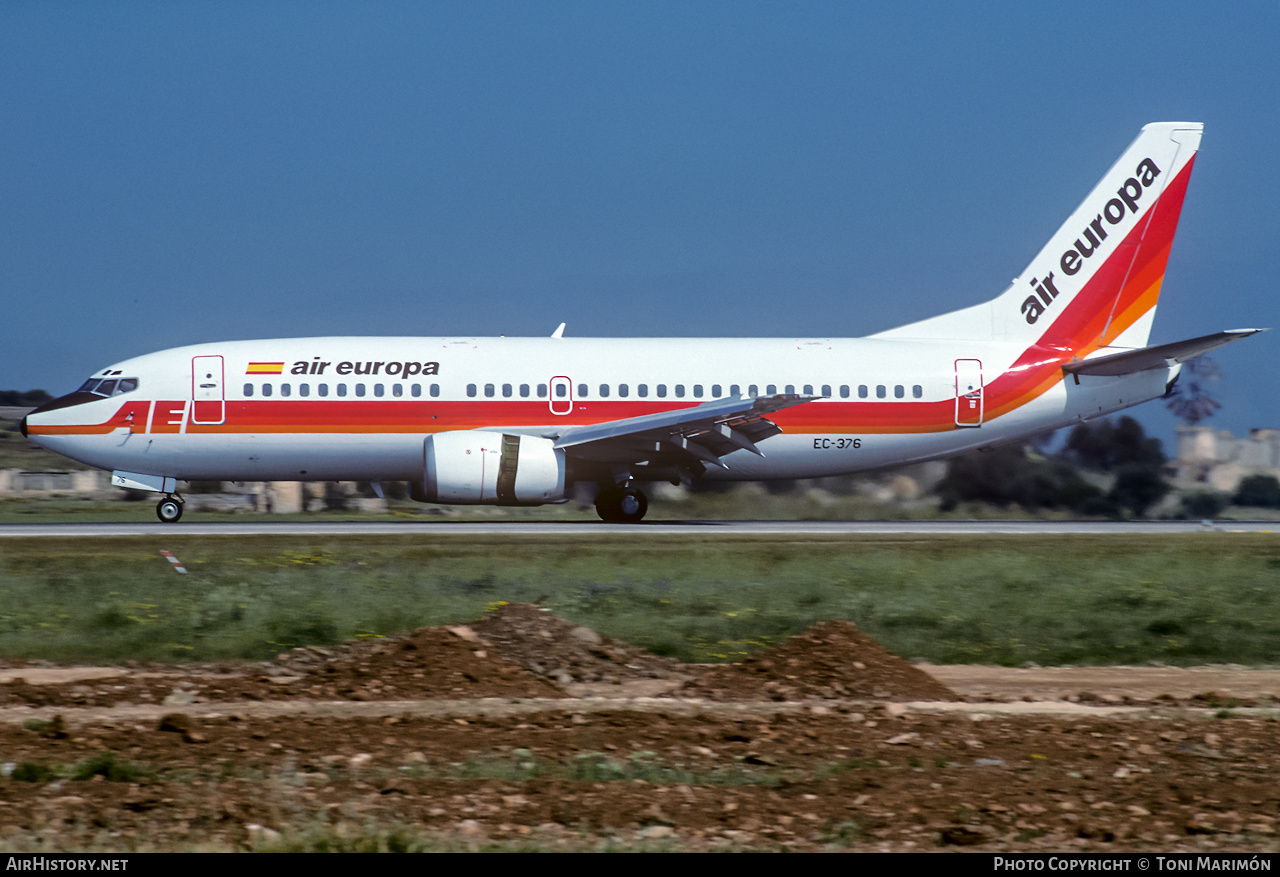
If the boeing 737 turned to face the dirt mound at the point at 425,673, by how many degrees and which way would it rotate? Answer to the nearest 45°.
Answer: approximately 90° to its left

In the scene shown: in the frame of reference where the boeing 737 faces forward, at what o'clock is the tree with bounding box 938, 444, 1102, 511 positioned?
The tree is roughly at 3 o'clock from the boeing 737.

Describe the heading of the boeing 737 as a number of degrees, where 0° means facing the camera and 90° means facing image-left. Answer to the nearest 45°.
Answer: approximately 90°

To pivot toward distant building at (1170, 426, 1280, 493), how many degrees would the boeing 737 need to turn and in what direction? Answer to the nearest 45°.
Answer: approximately 135° to its right

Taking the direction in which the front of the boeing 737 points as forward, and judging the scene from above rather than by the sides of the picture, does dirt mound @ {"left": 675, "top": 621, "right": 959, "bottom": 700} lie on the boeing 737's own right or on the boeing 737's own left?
on the boeing 737's own left

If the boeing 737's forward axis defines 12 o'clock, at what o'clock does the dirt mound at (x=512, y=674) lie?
The dirt mound is roughly at 9 o'clock from the boeing 737.
